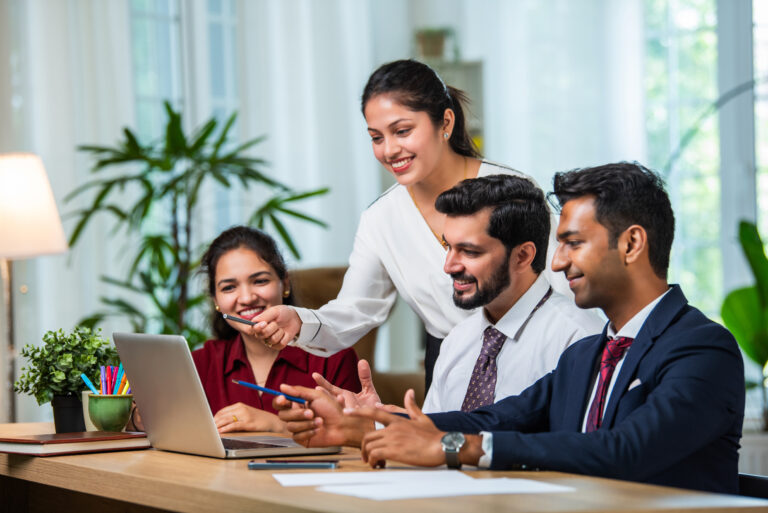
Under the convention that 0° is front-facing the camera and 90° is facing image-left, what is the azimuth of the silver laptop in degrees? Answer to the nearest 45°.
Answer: approximately 225°

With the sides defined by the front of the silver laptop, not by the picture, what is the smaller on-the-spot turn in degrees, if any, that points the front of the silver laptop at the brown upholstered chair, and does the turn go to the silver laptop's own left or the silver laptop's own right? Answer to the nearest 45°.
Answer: approximately 45° to the silver laptop's own left

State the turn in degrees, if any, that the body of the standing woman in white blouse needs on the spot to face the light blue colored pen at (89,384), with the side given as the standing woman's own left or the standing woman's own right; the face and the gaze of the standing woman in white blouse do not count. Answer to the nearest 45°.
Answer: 0° — they already face it

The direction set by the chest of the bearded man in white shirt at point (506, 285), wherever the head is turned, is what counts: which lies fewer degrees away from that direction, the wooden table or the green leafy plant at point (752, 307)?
the wooden table

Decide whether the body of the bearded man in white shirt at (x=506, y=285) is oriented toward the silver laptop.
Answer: yes

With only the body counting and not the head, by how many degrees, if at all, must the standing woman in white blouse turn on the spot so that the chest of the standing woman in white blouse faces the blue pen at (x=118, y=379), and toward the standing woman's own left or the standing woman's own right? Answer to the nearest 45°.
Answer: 0° — they already face it

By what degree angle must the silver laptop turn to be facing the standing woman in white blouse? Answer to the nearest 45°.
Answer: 0° — it already faces them

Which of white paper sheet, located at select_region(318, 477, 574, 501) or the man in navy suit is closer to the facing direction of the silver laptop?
the man in navy suit

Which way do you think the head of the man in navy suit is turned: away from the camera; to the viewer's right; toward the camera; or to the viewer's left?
to the viewer's left

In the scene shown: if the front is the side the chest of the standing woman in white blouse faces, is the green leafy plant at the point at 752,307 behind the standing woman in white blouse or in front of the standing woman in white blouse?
behind

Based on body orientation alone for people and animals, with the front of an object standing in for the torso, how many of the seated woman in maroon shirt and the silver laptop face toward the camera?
1
